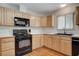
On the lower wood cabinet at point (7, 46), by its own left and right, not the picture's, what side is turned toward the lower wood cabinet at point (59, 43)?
left

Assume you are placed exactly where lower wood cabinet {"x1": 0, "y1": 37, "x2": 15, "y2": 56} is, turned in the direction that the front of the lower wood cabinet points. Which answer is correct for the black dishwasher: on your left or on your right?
on your left

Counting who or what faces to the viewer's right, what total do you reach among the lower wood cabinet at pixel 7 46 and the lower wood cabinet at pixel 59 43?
0

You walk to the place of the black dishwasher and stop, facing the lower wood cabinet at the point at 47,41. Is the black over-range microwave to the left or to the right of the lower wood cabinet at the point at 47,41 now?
left

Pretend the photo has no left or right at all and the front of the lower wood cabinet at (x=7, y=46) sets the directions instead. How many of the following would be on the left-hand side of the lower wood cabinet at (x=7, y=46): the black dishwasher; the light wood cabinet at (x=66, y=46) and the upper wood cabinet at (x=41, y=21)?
3

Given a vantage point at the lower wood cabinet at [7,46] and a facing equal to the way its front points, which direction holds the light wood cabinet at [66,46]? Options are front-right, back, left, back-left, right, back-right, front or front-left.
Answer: left

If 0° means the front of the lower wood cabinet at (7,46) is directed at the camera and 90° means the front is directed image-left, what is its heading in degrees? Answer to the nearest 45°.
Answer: approximately 0°
